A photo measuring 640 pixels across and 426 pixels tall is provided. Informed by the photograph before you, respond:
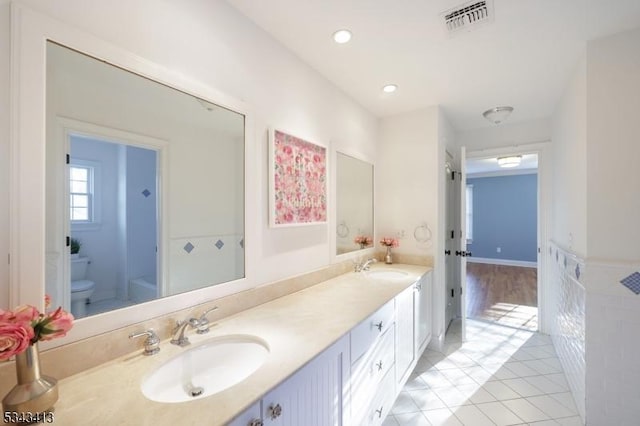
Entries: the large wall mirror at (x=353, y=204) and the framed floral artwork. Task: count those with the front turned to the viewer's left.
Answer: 0

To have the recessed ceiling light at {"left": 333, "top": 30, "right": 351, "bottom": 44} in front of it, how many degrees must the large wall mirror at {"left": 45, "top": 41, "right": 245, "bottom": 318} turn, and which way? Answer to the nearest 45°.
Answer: approximately 45° to its left

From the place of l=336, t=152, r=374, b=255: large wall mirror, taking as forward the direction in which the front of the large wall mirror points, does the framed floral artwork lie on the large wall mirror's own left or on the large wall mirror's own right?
on the large wall mirror's own right

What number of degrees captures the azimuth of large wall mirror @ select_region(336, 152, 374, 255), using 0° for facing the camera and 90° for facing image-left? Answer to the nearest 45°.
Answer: approximately 315°
